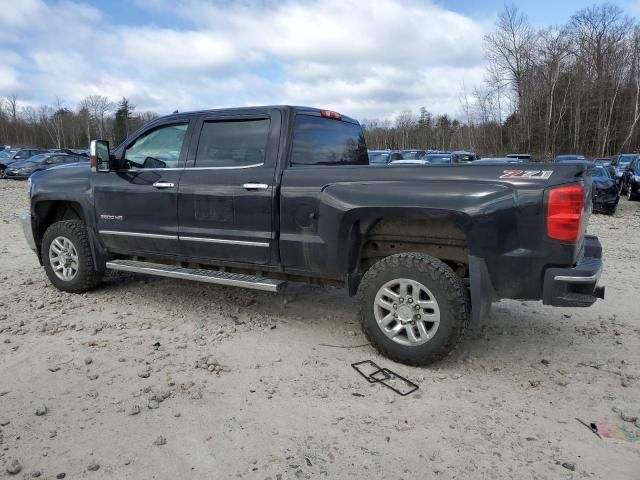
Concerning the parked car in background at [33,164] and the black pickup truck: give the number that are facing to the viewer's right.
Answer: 0

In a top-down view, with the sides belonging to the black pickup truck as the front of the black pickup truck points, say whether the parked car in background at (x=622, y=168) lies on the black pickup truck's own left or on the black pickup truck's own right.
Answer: on the black pickup truck's own right

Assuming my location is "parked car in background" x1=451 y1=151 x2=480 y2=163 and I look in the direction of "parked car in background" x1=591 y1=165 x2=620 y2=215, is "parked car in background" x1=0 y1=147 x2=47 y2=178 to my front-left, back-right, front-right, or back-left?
front-right

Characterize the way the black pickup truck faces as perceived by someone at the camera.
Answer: facing away from the viewer and to the left of the viewer

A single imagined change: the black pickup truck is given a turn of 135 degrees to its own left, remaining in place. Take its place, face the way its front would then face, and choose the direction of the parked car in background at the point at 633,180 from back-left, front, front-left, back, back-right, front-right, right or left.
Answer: back-left

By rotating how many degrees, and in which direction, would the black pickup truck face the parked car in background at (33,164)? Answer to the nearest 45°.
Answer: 0° — it already faces it

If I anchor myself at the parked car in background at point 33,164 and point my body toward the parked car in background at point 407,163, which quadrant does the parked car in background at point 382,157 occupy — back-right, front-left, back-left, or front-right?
front-left

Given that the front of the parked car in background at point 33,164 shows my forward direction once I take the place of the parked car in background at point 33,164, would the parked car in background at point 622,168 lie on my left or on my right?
on my left

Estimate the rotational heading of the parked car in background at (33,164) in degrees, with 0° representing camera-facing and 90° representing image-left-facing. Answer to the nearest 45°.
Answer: approximately 45°
